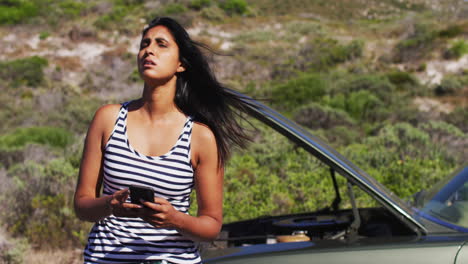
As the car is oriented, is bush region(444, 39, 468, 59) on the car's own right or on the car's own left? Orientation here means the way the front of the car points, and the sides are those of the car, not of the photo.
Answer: on the car's own right

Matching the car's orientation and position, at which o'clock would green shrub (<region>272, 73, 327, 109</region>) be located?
The green shrub is roughly at 3 o'clock from the car.

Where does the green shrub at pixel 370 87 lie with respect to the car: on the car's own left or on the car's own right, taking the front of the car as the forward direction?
on the car's own right

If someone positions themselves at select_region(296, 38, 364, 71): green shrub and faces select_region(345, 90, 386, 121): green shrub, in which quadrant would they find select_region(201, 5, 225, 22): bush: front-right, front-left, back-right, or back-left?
back-right

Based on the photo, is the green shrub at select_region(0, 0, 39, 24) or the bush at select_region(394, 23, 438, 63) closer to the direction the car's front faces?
the green shrub

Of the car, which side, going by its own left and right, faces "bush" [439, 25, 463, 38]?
right

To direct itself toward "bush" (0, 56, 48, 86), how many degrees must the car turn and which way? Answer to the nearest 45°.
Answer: approximately 45° to its right

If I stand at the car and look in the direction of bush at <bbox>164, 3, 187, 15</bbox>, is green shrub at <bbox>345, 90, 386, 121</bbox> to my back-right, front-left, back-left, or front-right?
front-right

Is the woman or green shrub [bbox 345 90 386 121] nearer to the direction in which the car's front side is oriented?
the woman

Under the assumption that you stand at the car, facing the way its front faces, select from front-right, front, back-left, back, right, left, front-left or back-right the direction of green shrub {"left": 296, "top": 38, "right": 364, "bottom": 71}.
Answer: right

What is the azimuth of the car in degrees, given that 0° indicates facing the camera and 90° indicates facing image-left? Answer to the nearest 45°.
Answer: approximately 90°

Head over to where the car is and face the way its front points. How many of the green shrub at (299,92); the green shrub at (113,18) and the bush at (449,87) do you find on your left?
0

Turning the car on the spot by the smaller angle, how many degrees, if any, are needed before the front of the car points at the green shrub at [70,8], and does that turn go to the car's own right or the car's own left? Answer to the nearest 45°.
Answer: approximately 45° to the car's own right

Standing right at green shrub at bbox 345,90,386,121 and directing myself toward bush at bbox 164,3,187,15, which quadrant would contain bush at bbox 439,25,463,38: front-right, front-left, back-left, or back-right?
front-right

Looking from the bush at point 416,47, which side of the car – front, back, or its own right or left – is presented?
right
